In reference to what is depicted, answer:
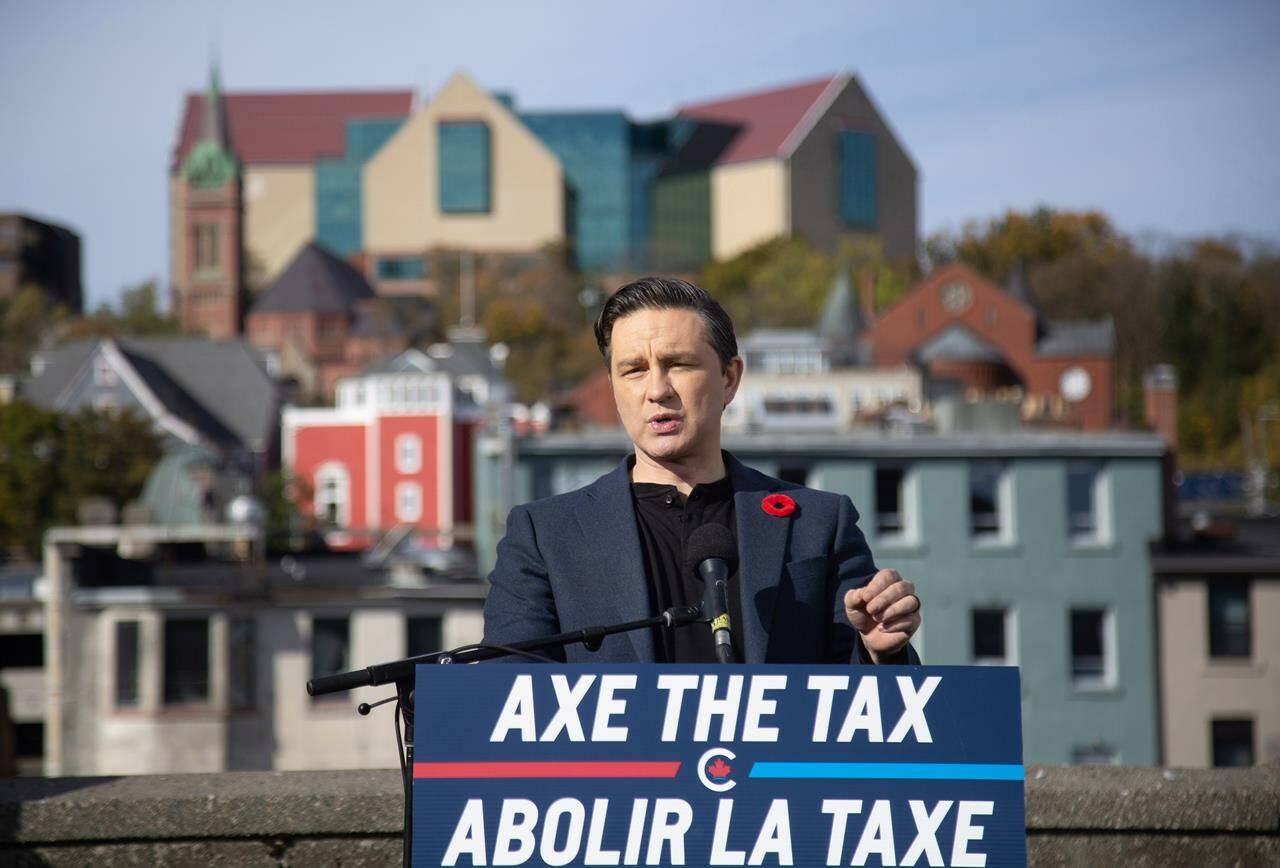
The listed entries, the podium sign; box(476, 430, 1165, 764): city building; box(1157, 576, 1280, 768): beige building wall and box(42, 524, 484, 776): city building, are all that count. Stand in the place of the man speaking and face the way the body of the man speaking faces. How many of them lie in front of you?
1

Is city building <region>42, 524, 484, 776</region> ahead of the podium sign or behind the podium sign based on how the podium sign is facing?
behind

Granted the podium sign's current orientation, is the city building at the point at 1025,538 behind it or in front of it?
behind

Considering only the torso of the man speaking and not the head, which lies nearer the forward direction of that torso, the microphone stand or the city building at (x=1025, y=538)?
the microphone stand

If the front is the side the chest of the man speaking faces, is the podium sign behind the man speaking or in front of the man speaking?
in front

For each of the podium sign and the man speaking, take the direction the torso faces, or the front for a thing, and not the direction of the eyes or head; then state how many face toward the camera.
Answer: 2

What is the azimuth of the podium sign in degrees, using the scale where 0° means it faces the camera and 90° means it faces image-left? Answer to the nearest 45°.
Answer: approximately 0°

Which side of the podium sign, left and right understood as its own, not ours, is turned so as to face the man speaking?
back

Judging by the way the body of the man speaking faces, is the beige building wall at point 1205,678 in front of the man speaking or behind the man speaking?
behind
